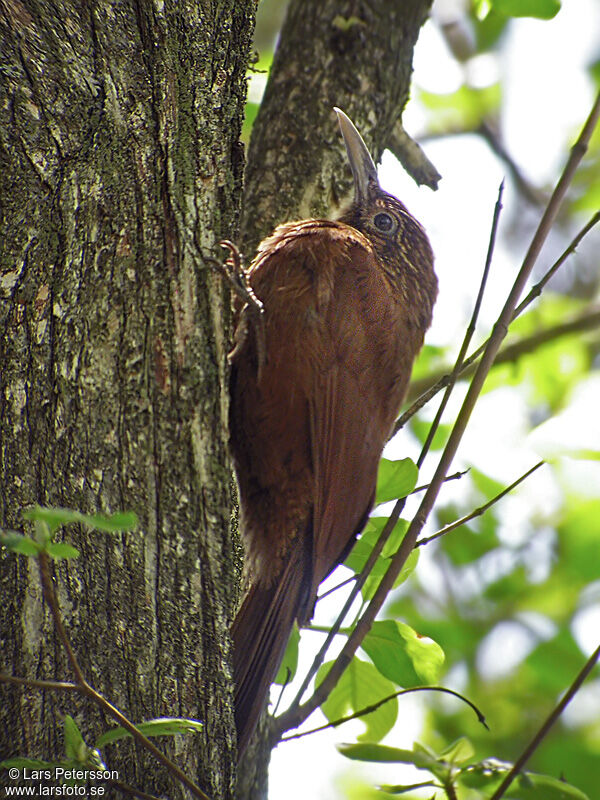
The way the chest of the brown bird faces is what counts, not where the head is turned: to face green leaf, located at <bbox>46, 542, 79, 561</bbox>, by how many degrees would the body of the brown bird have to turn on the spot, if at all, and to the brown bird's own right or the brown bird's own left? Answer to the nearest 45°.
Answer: approximately 90° to the brown bird's own left

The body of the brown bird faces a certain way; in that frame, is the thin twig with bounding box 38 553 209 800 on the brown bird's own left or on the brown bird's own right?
on the brown bird's own left

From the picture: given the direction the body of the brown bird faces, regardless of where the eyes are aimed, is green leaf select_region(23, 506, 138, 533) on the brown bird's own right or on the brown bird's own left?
on the brown bird's own left

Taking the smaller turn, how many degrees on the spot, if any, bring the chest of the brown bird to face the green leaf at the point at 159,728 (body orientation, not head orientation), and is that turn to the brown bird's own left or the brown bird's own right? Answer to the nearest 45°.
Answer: approximately 90° to the brown bird's own left

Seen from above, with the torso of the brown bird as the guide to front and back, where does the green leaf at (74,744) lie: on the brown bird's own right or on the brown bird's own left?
on the brown bird's own left

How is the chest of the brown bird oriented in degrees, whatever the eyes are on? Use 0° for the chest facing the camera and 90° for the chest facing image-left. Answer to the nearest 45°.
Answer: approximately 90°

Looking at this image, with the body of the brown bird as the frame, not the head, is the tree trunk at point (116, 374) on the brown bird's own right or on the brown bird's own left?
on the brown bird's own left

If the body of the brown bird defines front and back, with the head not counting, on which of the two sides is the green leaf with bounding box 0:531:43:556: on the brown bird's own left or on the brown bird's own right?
on the brown bird's own left
